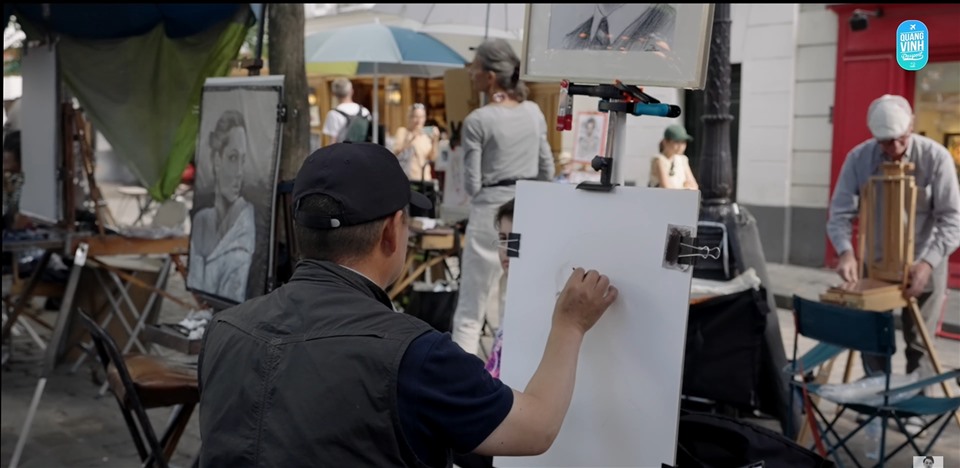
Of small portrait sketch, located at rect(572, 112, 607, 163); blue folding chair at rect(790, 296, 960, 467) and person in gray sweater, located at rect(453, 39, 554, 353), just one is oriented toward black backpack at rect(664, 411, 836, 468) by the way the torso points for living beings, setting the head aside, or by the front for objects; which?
the small portrait sketch

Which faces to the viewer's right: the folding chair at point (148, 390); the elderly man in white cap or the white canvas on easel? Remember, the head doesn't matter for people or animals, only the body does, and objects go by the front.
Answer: the folding chair

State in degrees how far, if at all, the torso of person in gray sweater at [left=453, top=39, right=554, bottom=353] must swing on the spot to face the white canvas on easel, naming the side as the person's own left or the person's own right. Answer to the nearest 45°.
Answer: approximately 135° to the person's own left

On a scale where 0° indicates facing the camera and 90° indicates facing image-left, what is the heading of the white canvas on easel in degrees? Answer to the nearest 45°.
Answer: approximately 0°

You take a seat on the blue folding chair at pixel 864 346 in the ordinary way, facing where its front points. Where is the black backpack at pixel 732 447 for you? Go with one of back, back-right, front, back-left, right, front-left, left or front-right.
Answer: back-right

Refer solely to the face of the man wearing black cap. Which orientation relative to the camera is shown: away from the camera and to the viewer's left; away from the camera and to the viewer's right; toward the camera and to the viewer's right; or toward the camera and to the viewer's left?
away from the camera and to the viewer's right

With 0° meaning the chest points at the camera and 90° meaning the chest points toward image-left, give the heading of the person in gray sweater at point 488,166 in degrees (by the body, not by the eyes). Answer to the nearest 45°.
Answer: approximately 135°

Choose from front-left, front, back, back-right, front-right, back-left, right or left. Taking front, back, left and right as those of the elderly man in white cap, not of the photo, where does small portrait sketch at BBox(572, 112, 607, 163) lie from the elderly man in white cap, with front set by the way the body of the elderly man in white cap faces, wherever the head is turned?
back-right

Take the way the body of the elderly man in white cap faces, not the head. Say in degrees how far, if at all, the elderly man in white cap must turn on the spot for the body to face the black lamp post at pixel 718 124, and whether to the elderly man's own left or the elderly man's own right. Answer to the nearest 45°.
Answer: approximately 45° to the elderly man's own right

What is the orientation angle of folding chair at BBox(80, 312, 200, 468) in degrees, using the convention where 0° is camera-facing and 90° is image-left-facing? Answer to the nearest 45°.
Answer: approximately 270°
